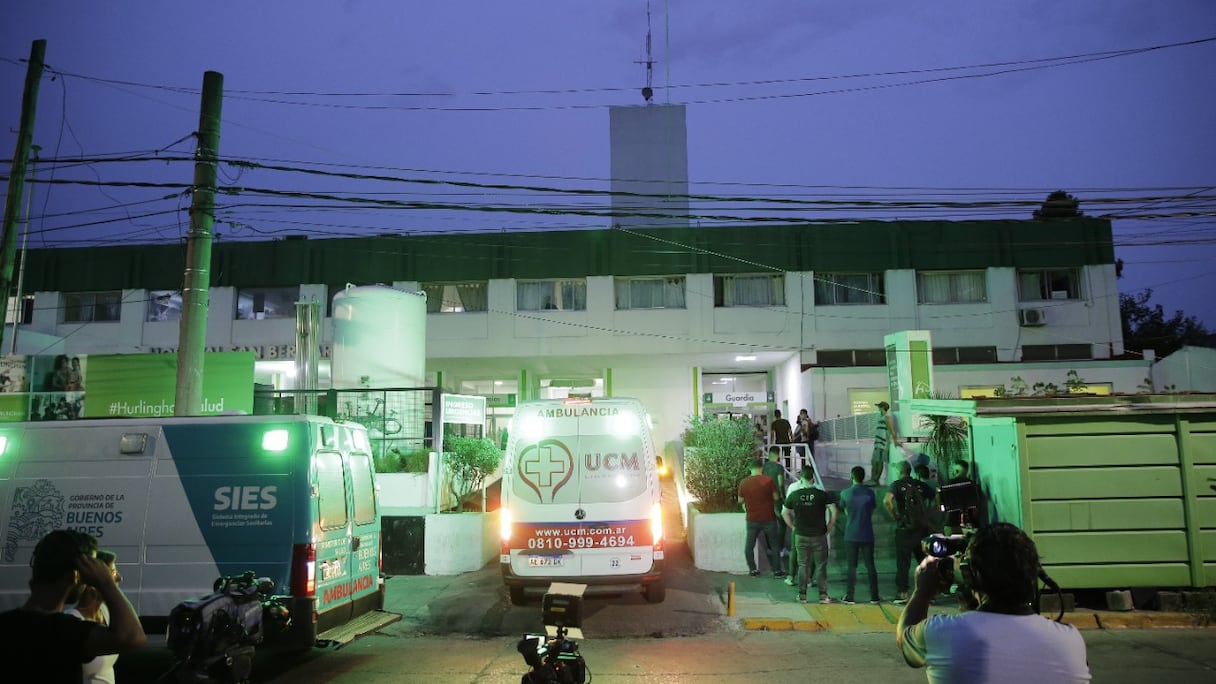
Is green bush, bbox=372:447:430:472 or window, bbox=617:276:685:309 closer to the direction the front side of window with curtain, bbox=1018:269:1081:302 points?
the green bush

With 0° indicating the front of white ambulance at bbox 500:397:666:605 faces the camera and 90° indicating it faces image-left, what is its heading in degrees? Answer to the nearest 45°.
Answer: approximately 180°

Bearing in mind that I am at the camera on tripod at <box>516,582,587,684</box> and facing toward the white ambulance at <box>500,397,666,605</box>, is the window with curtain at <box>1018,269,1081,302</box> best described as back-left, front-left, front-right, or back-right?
front-right

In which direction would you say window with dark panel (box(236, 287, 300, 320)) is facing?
toward the camera

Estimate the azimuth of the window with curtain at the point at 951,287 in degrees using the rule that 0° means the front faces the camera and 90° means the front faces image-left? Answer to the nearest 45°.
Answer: approximately 0°

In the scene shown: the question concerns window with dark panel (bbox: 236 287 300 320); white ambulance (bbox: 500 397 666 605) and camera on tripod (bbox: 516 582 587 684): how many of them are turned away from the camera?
2

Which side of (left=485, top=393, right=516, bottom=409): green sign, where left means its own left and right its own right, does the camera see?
front

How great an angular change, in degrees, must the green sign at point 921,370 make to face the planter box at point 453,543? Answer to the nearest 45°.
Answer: approximately 45° to its right

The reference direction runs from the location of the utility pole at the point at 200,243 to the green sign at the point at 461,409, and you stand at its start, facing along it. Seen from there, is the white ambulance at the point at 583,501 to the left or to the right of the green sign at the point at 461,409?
right

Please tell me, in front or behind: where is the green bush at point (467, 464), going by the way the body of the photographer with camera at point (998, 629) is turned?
in front

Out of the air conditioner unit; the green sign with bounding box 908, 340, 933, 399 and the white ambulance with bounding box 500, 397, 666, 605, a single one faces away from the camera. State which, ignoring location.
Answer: the white ambulance

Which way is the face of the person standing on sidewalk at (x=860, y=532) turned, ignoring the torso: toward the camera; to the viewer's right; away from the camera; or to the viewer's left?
away from the camera

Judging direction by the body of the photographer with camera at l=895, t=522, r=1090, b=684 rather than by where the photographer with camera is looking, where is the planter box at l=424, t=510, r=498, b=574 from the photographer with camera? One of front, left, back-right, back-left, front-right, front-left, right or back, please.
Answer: front-left

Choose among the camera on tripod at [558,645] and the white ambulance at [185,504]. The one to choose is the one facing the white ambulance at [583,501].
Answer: the camera on tripod

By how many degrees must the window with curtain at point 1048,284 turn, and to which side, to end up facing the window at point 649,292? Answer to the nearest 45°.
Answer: approximately 45° to its right

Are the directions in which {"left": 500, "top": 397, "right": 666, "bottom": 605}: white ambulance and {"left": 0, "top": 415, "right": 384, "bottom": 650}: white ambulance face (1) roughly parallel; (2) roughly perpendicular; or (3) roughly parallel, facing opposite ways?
roughly perpendicular

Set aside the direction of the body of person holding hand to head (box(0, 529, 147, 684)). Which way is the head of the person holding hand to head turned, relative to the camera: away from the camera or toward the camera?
away from the camera

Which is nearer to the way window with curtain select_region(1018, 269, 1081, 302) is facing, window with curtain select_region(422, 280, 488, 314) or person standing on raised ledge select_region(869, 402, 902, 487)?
the person standing on raised ledge

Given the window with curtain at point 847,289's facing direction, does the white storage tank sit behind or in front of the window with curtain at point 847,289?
in front

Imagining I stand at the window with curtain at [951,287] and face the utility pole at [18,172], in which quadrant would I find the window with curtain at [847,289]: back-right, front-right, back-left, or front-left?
front-right
